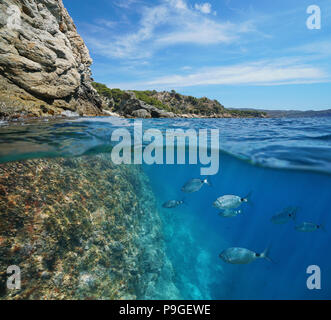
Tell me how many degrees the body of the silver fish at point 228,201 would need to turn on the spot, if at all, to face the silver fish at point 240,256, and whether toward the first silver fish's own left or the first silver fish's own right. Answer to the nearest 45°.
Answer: approximately 90° to the first silver fish's own left

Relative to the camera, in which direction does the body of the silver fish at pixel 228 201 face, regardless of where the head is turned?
to the viewer's left

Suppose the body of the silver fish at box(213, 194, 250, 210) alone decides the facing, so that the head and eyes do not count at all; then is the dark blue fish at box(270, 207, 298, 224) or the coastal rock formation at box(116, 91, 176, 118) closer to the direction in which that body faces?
the coastal rock formation

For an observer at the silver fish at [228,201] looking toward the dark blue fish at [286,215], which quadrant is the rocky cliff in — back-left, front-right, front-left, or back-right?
back-left

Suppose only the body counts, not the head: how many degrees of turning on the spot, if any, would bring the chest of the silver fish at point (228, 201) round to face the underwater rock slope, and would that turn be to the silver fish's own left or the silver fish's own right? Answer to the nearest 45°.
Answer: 0° — it already faces it

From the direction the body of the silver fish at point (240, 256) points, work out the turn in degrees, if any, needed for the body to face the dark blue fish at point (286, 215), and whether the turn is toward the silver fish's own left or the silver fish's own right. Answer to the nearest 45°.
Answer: approximately 135° to the silver fish's own right

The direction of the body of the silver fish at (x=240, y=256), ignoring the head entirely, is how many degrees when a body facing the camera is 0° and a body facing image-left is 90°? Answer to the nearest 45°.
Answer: approximately 90°

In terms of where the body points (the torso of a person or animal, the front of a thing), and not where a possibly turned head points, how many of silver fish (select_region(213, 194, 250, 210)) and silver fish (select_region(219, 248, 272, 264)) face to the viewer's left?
2

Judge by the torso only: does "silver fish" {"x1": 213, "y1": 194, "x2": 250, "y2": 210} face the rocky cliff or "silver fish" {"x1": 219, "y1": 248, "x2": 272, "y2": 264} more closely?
the rocky cliff

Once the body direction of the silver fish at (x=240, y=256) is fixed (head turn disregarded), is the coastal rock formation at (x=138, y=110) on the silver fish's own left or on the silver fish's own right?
on the silver fish's own right
